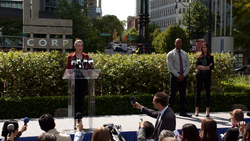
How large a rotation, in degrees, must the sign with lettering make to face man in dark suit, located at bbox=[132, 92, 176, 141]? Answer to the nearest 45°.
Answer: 0° — it already faces them

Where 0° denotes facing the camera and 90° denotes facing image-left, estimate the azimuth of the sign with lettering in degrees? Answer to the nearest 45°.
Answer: approximately 0°

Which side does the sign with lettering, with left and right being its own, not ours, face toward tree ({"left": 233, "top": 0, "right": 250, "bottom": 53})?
left

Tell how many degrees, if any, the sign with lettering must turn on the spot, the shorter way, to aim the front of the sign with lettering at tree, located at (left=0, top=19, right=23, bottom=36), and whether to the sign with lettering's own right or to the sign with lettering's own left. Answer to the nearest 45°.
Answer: approximately 180°
